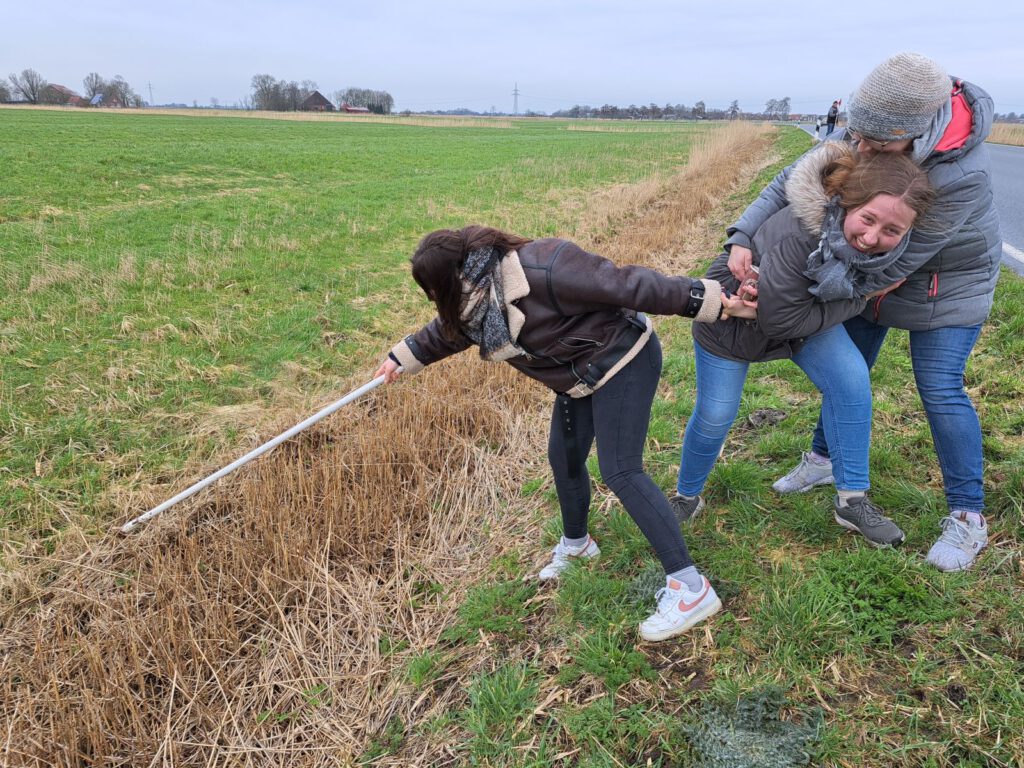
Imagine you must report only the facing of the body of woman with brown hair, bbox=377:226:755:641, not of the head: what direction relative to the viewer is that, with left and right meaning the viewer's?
facing the viewer and to the left of the viewer

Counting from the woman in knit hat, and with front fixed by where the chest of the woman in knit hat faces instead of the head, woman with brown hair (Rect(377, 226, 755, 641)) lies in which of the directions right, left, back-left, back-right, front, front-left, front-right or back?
front

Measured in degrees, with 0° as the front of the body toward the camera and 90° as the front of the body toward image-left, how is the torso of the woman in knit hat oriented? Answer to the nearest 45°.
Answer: approximately 45°

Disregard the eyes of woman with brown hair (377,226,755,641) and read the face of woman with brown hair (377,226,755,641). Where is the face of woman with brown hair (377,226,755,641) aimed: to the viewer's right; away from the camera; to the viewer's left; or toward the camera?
to the viewer's left

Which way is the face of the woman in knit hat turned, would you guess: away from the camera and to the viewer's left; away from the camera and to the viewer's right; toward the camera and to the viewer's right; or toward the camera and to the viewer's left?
toward the camera and to the viewer's left

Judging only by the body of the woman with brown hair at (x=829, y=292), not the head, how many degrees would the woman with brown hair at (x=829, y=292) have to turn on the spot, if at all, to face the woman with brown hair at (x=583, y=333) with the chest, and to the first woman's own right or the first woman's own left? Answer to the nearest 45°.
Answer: approximately 90° to the first woman's own right

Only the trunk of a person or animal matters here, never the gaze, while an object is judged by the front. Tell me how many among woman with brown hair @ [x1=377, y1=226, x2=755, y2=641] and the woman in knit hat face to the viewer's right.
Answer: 0
